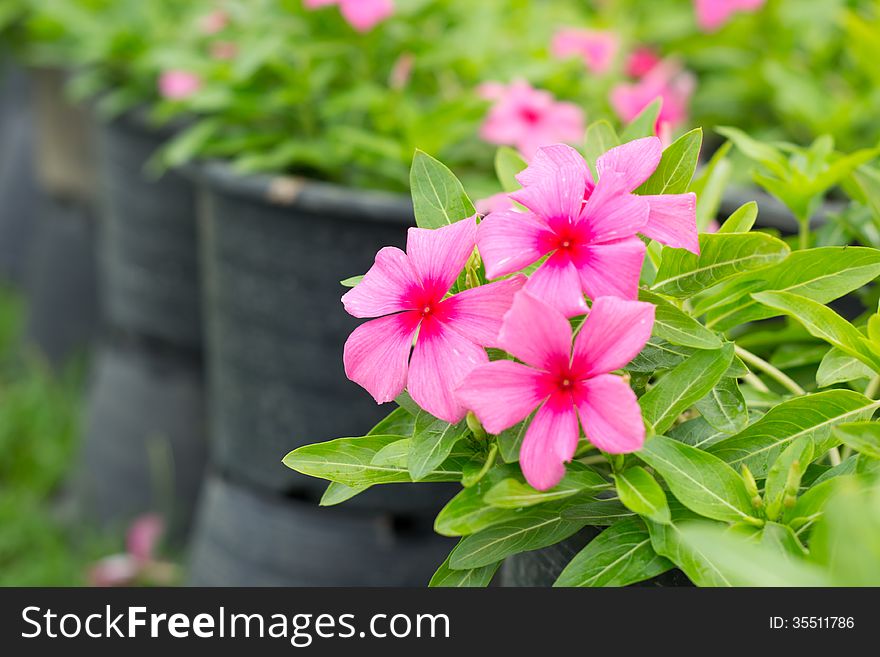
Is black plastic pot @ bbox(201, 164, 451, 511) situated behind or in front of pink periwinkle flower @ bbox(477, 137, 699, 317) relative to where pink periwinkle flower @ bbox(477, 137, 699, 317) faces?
behind

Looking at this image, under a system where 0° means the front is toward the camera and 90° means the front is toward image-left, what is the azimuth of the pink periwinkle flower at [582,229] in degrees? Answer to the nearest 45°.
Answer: approximately 0°

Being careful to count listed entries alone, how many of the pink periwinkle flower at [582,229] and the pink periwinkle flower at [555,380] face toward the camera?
2

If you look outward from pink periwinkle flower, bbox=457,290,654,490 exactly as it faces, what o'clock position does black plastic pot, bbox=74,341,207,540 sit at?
The black plastic pot is roughly at 5 o'clock from the pink periwinkle flower.
